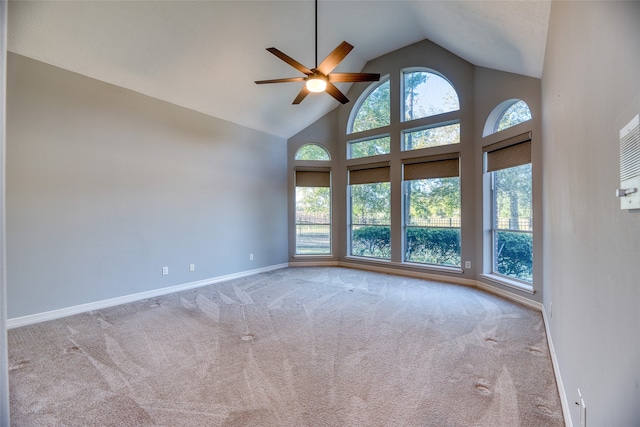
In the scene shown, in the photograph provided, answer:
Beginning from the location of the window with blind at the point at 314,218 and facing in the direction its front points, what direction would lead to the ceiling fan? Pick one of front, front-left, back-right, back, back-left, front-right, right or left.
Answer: front

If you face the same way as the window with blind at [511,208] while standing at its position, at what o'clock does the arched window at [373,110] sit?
The arched window is roughly at 2 o'clock from the window with blind.

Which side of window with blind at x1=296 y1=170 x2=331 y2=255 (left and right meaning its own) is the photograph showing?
front

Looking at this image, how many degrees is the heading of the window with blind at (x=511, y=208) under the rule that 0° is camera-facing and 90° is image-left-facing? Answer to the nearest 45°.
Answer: approximately 45°

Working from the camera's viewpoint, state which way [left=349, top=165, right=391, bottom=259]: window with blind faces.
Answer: facing the viewer and to the left of the viewer

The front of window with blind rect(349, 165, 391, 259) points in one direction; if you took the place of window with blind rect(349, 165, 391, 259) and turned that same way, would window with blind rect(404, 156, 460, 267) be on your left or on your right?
on your left

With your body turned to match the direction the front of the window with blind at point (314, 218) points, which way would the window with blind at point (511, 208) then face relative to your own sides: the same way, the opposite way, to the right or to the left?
to the right
